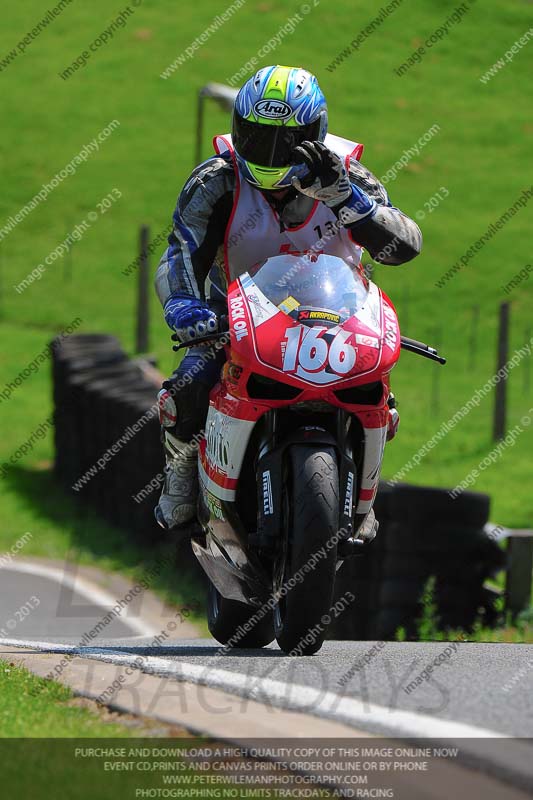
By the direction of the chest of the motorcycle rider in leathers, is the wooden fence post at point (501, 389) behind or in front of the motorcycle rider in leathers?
behind

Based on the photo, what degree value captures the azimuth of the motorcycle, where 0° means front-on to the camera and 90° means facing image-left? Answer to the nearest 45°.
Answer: approximately 0°

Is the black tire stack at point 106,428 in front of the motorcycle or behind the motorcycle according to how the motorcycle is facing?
behind

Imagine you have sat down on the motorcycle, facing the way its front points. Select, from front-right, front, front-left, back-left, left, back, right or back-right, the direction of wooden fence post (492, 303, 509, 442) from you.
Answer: back

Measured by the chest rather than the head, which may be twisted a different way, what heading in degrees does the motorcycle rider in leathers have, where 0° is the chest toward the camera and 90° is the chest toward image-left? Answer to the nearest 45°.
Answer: approximately 0°
